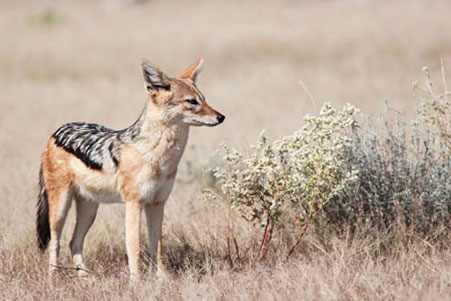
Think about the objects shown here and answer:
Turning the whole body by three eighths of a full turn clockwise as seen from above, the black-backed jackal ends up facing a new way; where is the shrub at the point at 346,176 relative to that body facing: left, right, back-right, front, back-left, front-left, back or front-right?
back

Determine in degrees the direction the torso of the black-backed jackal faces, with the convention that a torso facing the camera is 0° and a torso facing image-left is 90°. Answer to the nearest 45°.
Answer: approximately 315°

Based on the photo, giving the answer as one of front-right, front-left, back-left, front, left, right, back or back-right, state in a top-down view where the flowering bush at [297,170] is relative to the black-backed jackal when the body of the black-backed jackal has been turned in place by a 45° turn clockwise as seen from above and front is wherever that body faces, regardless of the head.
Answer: left
